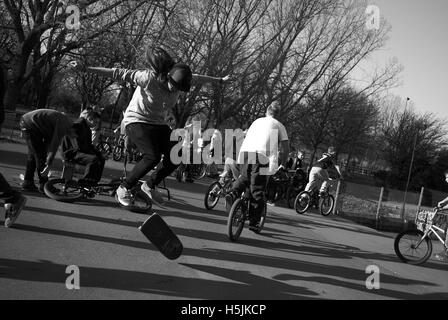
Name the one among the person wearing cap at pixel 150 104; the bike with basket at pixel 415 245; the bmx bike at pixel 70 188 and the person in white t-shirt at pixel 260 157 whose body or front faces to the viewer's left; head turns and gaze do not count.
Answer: the bike with basket at pixel 415 245

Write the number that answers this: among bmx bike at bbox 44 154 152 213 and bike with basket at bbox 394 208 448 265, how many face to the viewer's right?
1

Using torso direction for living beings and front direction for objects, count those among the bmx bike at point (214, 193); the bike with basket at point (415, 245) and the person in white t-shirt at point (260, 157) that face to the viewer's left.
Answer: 1

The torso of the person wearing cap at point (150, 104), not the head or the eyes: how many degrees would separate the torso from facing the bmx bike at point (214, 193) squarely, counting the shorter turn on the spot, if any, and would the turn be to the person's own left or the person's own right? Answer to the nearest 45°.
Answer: approximately 135° to the person's own left

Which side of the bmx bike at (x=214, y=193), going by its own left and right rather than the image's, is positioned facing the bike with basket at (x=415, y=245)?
right

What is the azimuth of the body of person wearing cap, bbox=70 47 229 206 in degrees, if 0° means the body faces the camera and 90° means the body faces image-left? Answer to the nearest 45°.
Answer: approximately 315°

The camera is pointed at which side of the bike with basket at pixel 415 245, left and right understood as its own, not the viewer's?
left

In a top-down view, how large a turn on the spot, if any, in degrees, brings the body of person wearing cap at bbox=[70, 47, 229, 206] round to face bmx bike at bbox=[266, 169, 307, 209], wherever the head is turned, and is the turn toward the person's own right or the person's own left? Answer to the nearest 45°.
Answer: approximately 90° to the person's own left

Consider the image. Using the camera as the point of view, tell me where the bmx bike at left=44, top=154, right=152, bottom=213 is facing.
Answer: facing to the right of the viewer

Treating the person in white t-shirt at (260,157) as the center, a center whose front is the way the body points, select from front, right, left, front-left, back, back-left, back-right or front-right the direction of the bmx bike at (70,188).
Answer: back-left
